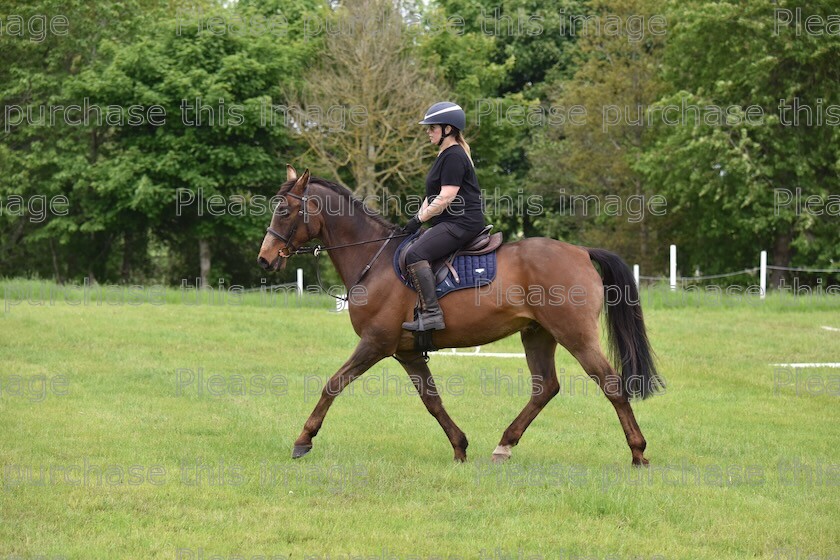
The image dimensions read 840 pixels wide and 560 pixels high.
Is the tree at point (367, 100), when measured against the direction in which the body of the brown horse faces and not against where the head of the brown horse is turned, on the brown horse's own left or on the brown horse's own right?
on the brown horse's own right

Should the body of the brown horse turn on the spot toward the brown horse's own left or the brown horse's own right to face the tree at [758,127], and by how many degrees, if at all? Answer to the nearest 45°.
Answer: approximately 90° to the brown horse's own right

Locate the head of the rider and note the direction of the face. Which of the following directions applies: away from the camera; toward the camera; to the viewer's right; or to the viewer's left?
to the viewer's left

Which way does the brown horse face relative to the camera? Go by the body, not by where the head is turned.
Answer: to the viewer's left

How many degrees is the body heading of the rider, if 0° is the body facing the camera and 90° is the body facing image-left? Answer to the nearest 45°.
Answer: approximately 90°

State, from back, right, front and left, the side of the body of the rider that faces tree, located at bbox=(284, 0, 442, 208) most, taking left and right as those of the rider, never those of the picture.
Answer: right

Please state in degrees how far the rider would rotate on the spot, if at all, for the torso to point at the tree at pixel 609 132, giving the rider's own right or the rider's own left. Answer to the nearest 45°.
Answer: approximately 90° to the rider's own right
